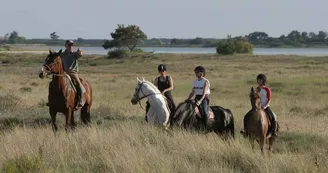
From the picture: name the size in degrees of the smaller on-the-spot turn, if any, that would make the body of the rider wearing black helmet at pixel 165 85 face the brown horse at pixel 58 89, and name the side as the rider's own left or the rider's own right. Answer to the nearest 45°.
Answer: approximately 45° to the rider's own right

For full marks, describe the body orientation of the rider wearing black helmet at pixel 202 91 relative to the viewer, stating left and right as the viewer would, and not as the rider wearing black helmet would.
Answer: facing the viewer and to the left of the viewer

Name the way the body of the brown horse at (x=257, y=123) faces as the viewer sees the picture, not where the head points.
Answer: toward the camera

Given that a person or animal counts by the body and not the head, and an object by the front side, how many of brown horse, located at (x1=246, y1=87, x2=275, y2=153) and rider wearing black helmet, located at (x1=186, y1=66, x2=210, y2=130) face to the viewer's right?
0

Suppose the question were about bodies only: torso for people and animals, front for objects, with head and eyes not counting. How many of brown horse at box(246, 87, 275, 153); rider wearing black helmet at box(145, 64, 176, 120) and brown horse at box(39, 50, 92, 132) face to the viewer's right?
0

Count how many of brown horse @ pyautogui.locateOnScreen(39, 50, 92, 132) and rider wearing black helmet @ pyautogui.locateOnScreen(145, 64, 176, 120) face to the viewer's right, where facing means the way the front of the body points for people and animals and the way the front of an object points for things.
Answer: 0

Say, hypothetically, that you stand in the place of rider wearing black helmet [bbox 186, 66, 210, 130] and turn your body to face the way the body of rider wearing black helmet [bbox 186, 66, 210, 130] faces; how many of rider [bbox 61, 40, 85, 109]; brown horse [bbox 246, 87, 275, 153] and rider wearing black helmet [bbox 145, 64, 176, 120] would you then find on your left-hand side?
1

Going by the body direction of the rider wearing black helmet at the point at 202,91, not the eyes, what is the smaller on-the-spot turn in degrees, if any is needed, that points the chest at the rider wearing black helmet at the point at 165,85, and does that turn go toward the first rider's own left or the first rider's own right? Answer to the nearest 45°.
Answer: approximately 90° to the first rider's own right

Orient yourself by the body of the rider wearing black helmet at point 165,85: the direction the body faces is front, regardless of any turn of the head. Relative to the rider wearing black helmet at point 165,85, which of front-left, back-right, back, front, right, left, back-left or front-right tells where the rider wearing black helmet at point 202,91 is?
left

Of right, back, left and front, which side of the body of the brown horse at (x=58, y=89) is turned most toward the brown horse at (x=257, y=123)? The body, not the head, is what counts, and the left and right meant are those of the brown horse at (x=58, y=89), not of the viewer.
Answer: left
